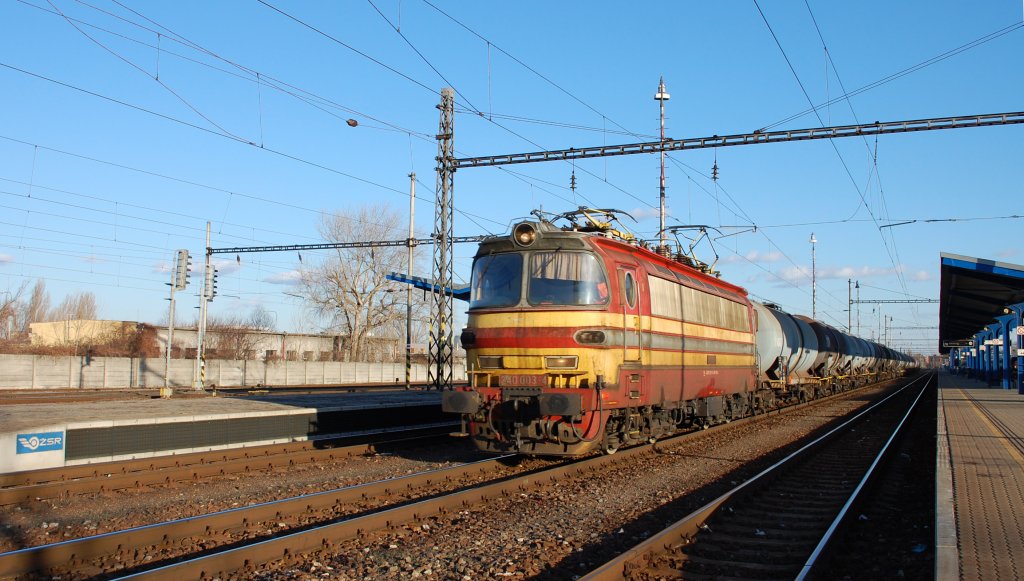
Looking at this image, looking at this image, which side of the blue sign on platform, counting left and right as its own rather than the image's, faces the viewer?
front

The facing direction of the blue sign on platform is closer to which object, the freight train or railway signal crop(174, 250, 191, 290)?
the freight train

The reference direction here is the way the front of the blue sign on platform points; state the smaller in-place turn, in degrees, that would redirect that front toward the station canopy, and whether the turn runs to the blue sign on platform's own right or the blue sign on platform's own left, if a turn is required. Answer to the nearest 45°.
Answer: approximately 90° to the blue sign on platform's own left

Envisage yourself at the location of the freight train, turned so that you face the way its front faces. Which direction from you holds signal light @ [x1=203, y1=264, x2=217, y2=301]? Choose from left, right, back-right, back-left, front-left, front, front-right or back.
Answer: right

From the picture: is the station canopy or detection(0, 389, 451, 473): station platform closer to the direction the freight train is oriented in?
the station platform
